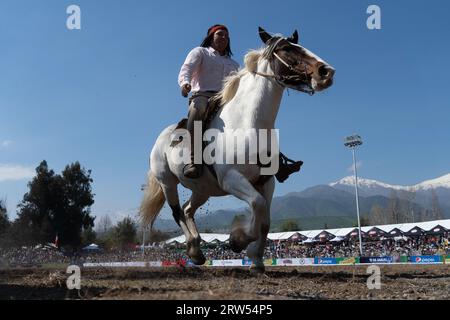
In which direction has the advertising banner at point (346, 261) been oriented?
toward the camera

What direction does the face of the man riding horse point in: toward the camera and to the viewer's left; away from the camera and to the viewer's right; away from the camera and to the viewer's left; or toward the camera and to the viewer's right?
toward the camera and to the viewer's right

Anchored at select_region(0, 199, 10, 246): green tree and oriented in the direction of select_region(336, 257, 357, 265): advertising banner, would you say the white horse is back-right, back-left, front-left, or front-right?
front-right

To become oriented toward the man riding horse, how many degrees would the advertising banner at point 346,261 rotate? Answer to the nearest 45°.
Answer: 0° — it already faces them

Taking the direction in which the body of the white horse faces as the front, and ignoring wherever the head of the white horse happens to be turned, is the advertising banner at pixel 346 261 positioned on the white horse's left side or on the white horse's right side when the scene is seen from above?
on the white horse's left side

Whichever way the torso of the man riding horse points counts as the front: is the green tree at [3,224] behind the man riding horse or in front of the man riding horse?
behind

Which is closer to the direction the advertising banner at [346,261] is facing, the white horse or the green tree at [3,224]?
the white horse

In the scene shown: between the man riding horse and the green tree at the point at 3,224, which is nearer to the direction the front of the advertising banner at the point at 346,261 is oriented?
the man riding horse

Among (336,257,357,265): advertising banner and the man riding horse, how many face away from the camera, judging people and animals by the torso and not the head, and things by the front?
0

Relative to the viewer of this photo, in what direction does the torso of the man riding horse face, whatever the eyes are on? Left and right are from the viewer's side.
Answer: facing the viewer and to the right of the viewer

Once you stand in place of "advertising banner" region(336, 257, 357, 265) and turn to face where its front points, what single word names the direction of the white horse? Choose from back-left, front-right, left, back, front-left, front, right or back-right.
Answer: front

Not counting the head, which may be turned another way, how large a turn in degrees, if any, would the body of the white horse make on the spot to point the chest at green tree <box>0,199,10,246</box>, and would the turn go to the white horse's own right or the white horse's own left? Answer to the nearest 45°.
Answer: approximately 180°
